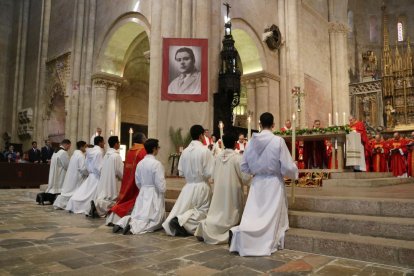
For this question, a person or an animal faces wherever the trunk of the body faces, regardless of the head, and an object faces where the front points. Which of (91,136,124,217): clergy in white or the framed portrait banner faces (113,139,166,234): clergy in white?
the framed portrait banner

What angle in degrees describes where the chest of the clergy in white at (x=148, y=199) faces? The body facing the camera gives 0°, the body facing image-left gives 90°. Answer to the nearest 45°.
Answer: approximately 225°

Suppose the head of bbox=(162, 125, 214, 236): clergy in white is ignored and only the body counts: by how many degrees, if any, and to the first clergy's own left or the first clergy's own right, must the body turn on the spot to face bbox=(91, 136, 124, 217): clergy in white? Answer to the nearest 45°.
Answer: approximately 90° to the first clergy's own left

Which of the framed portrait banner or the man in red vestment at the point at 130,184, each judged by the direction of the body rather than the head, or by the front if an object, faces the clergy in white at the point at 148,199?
the framed portrait banner

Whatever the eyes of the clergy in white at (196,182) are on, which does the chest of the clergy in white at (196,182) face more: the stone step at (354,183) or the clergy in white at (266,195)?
the stone step

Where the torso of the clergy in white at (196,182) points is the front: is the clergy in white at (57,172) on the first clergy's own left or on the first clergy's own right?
on the first clergy's own left

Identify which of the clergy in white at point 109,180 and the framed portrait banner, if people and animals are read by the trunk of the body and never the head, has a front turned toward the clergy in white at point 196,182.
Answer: the framed portrait banner

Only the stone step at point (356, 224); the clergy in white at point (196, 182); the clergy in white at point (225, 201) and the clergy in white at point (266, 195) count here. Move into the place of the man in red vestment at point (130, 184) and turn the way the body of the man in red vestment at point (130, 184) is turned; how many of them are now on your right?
4

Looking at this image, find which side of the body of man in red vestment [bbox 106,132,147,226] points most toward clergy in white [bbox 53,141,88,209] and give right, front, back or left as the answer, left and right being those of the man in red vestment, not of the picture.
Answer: left

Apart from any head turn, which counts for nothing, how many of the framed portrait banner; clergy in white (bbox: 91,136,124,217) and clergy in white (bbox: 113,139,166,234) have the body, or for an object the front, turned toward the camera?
1

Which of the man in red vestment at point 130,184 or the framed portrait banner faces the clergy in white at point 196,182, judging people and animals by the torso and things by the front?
the framed portrait banner

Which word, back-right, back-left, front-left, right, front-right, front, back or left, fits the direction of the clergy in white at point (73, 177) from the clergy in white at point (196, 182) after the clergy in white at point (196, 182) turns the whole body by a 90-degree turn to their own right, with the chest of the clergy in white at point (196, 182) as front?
back

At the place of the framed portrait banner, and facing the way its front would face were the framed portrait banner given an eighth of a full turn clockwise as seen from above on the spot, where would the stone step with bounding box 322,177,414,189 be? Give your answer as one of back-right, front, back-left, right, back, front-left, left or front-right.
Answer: left

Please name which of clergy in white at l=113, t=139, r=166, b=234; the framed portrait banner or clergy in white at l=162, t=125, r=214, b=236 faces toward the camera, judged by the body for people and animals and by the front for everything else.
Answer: the framed portrait banner

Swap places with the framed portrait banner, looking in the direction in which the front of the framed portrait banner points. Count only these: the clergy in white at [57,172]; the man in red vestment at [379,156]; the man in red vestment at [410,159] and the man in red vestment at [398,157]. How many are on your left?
3
